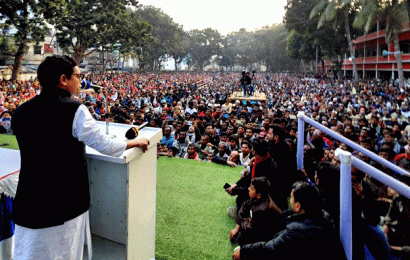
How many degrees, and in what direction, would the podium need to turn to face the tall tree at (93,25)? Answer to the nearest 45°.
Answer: approximately 45° to its left

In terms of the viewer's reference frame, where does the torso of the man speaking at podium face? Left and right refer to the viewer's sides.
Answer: facing away from the viewer and to the right of the viewer

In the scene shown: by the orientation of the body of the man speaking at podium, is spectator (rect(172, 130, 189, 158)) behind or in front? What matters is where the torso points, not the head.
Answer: in front

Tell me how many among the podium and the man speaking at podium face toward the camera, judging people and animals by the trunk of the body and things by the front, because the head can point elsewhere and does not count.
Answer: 0

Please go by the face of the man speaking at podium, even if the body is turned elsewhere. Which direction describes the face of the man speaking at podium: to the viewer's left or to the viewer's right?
to the viewer's right

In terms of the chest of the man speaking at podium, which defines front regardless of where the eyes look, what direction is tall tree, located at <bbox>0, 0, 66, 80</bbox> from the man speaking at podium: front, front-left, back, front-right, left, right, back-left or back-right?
front-left

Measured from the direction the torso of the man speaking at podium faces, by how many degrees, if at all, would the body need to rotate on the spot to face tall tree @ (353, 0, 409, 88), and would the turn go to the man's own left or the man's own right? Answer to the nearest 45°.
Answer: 0° — they already face it

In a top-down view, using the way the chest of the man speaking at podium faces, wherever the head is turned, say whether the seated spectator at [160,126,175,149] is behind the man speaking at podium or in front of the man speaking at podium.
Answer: in front

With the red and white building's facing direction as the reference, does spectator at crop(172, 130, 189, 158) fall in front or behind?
in front
